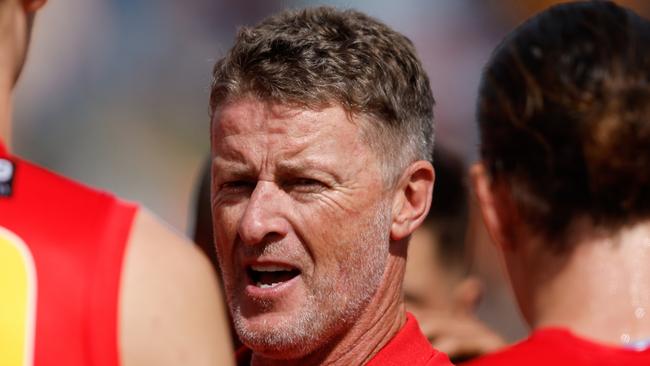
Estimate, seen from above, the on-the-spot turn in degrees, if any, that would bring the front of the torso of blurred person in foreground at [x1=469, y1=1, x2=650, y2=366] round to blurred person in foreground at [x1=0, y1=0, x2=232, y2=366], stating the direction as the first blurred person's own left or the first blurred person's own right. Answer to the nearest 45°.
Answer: approximately 135° to the first blurred person's own left

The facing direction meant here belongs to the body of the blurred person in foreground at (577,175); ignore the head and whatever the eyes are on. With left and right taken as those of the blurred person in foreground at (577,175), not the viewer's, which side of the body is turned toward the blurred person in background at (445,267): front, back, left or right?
front

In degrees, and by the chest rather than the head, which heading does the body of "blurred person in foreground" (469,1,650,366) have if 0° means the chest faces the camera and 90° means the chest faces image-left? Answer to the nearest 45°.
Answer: approximately 180°

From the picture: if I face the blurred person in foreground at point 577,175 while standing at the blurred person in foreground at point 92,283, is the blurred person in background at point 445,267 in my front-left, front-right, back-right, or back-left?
front-left

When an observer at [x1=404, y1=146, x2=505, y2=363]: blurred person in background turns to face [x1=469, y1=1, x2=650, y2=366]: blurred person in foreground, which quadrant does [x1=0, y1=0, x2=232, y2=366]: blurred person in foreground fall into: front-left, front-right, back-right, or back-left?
front-right
